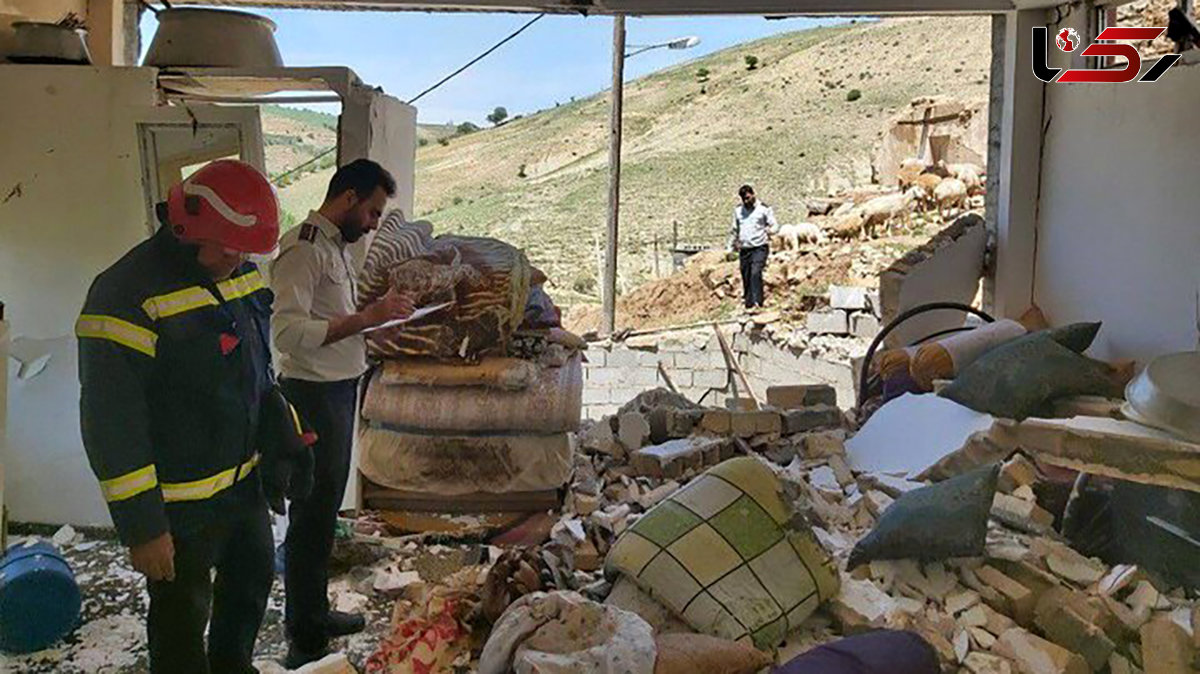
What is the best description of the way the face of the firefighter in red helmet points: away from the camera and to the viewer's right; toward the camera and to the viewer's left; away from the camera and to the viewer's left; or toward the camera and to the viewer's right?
toward the camera and to the viewer's right

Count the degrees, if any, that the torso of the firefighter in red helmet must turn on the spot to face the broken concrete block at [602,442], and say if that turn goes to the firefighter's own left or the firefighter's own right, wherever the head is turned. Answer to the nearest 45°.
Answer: approximately 90° to the firefighter's own left

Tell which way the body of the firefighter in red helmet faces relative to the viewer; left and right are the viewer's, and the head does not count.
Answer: facing the viewer and to the right of the viewer

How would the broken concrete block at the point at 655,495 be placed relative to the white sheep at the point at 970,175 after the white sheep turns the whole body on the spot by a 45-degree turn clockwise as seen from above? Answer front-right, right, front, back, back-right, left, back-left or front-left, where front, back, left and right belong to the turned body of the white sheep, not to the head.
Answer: back-left

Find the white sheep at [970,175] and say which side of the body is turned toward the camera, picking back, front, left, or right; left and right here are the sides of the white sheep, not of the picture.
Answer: left

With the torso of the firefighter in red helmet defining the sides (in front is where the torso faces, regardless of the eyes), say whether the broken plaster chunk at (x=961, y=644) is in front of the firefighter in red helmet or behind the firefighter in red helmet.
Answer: in front

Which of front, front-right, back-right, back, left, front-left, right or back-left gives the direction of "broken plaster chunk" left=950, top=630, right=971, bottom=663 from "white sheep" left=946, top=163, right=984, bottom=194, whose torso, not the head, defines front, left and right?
left

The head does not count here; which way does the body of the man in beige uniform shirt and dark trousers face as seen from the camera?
to the viewer's right

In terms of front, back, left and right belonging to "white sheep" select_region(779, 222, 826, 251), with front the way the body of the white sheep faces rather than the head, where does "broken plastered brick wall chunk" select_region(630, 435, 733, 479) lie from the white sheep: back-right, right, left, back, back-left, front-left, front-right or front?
left

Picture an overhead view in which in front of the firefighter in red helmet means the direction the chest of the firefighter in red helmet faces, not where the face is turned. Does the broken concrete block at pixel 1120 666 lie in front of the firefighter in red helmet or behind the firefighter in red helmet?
in front

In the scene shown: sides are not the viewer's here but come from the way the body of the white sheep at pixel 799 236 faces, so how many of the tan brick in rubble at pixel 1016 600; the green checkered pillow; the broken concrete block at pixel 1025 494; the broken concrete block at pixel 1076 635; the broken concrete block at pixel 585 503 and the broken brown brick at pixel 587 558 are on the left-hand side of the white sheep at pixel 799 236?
6

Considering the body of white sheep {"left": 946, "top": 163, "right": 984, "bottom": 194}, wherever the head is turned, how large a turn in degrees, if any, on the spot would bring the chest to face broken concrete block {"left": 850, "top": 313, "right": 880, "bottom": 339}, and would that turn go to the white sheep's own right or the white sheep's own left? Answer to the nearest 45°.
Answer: approximately 90° to the white sheep's own left

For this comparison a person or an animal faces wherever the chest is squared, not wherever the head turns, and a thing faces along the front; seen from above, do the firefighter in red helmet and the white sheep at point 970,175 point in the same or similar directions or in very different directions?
very different directions

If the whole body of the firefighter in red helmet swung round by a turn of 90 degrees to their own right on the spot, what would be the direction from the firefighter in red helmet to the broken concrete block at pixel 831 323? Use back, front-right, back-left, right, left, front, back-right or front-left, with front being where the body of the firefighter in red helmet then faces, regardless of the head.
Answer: back

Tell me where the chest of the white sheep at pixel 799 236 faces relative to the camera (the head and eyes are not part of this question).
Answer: to the viewer's left

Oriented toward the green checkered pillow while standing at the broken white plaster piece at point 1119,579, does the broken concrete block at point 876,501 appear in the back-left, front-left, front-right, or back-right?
front-right

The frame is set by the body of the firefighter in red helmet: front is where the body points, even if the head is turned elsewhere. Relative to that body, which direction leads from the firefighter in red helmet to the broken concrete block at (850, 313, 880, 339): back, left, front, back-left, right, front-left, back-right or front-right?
left
